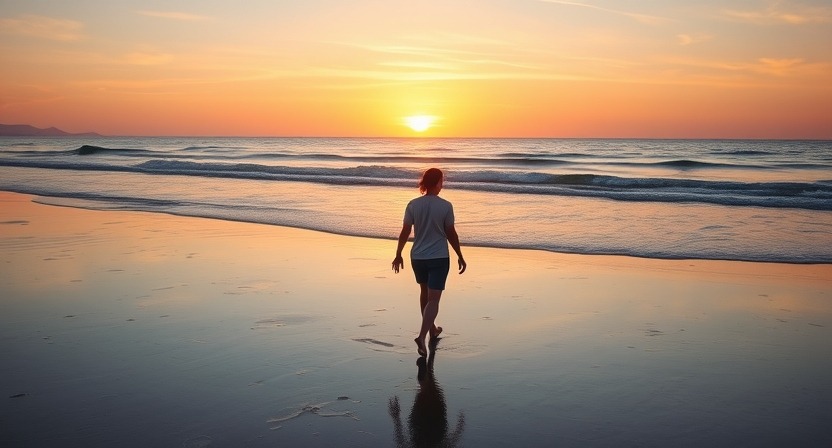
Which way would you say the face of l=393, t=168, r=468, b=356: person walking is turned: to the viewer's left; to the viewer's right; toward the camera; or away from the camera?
away from the camera

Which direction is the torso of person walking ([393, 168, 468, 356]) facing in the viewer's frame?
away from the camera
